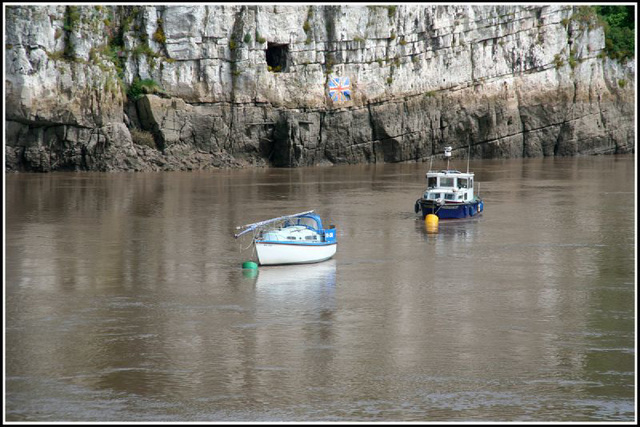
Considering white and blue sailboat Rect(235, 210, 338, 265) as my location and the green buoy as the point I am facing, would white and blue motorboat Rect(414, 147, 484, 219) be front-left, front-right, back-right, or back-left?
back-right

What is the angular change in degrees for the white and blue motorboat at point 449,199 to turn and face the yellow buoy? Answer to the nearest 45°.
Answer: approximately 45° to its left

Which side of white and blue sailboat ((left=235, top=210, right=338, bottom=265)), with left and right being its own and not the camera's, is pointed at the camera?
left

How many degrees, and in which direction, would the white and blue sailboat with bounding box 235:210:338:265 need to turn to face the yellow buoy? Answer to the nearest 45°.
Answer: approximately 135° to its right

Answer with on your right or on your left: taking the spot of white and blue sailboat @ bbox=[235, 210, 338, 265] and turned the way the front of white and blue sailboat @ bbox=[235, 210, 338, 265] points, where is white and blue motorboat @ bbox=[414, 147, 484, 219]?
on your right

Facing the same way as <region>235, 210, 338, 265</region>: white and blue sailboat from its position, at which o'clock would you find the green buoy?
The green buoy is roughly at 11 o'clock from the white and blue sailboat.

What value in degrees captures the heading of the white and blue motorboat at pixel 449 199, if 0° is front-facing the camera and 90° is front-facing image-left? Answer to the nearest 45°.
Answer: approximately 45°
